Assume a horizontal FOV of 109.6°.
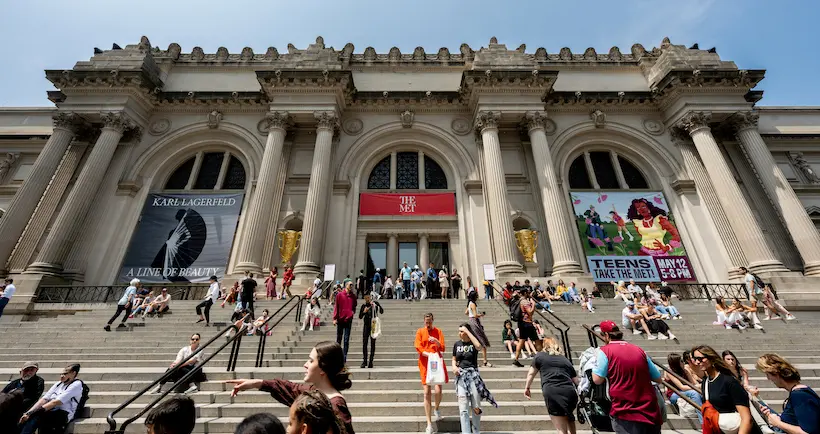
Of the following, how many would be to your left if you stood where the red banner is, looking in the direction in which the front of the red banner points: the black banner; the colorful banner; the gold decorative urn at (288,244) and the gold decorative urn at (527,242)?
2

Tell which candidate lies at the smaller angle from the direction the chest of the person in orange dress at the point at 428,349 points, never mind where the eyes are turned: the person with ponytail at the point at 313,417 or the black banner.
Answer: the person with ponytail

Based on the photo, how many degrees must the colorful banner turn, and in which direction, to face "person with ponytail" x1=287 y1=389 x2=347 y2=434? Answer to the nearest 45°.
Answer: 0° — it already faces them

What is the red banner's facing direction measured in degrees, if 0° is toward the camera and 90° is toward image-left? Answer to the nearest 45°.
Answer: approximately 0°

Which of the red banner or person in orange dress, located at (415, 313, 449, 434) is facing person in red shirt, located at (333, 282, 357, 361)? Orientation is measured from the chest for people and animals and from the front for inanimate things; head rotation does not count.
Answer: the red banner

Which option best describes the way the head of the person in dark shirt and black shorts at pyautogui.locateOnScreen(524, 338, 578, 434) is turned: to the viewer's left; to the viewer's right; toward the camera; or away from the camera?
away from the camera
